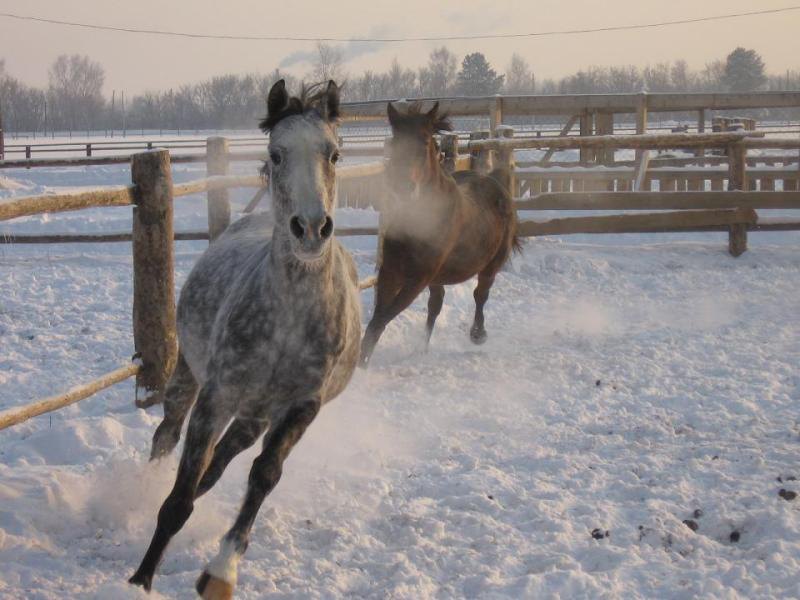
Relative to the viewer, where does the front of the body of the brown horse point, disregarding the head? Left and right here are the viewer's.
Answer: facing the viewer and to the left of the viewer

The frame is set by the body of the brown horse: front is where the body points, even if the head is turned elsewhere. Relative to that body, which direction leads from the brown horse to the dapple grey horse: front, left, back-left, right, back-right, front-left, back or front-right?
front-left

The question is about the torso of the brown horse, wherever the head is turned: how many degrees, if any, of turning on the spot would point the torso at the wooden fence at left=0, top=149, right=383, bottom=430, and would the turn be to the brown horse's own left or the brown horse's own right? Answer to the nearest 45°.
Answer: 0° — it already faces it
